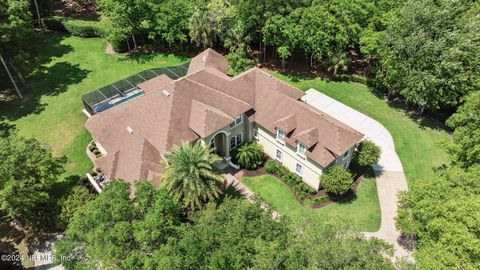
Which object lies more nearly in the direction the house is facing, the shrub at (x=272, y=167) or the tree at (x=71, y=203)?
the shrub

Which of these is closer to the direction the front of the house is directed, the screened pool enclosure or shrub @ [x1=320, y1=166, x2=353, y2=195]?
the shrub

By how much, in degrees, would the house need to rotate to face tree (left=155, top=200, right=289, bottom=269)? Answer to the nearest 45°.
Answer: approximately 45° to its right

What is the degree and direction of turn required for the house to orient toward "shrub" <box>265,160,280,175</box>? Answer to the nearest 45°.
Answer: approximately 45° to its left

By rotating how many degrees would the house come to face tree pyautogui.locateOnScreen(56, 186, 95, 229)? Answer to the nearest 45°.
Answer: approximately 90° to its right

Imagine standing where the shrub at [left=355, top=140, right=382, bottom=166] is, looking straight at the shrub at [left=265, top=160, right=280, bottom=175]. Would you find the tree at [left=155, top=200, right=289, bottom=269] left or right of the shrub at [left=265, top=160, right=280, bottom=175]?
left

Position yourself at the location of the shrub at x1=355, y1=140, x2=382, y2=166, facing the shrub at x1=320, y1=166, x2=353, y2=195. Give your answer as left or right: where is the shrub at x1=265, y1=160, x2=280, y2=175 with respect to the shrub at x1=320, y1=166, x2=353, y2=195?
right

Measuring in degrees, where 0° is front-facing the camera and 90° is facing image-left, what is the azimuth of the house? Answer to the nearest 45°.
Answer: approximately 315°

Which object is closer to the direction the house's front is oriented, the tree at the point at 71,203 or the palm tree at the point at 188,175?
the palm tree
